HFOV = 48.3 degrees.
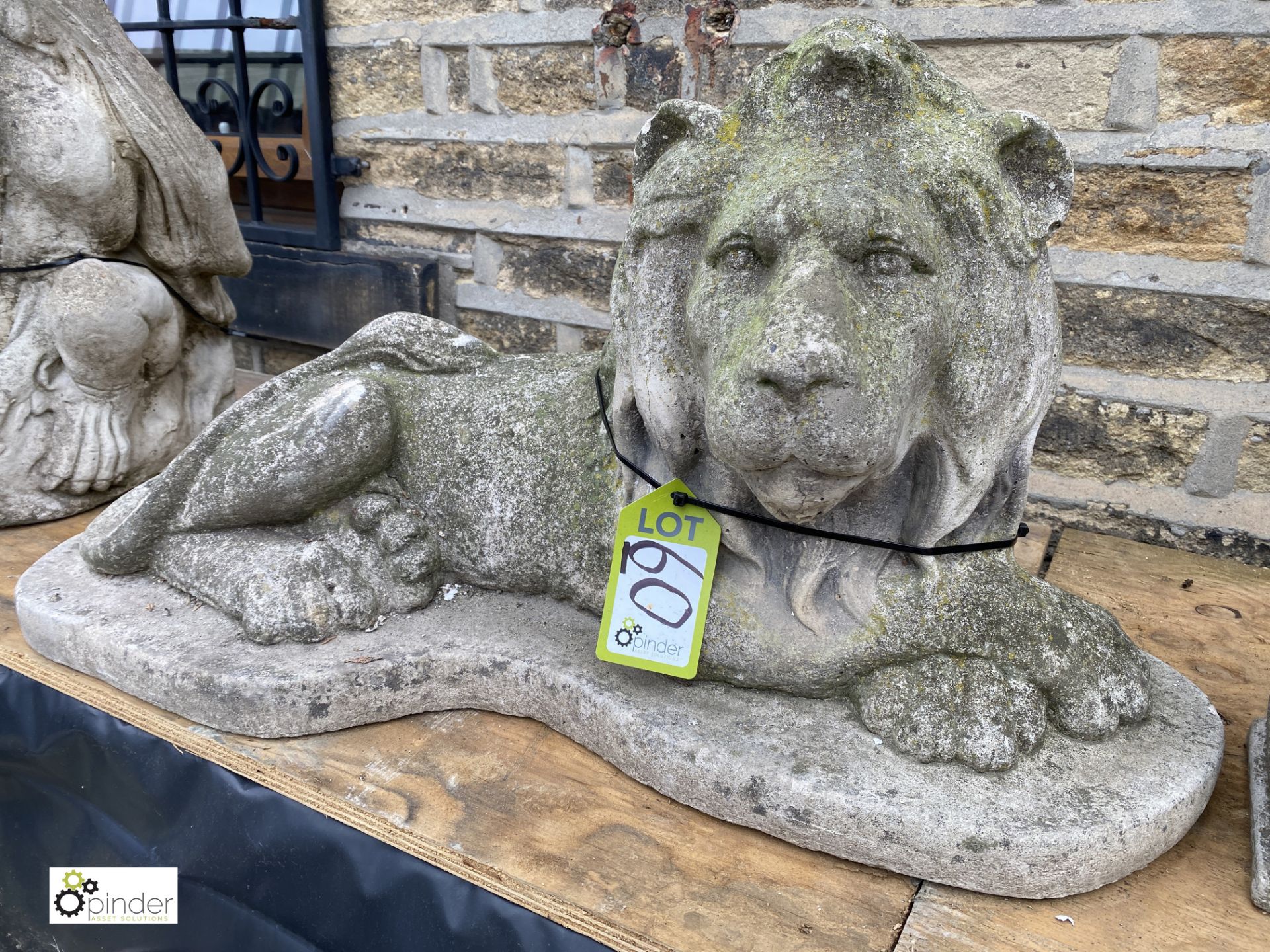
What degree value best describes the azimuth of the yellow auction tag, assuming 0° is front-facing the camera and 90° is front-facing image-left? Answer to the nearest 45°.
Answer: approximately 0°

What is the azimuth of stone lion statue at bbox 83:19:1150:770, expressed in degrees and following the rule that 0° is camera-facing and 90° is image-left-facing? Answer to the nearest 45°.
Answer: approximately 315°

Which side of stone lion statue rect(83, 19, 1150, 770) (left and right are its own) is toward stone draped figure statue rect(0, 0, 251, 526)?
back

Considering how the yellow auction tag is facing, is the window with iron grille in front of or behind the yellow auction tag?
behind

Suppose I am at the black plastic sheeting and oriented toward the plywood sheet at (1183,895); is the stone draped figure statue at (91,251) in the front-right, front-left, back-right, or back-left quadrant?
back-left

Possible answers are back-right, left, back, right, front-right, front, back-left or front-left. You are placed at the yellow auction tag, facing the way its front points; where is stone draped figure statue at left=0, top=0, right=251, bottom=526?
back-right
